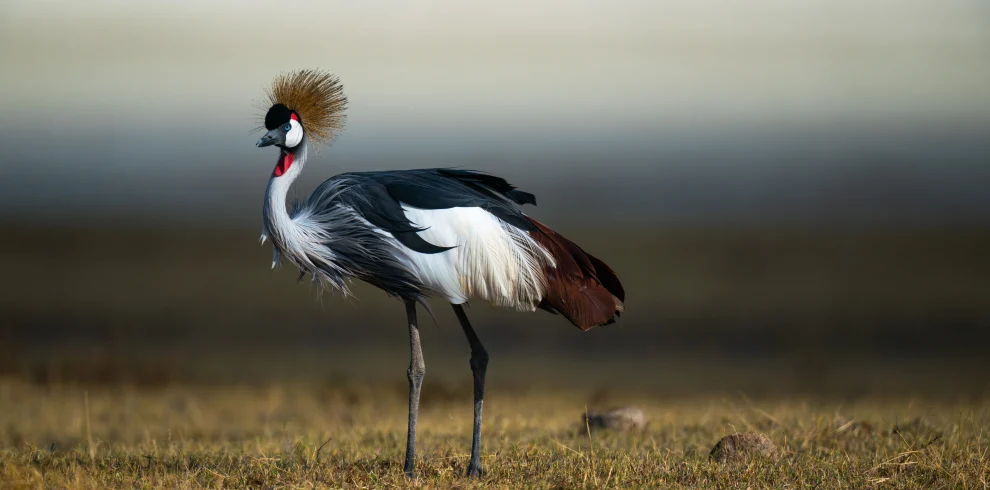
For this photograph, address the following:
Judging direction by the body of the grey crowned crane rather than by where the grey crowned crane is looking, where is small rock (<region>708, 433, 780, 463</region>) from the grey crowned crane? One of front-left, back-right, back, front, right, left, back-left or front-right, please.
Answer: back

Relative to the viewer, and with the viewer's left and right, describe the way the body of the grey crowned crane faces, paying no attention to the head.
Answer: facing to the left of the viewer

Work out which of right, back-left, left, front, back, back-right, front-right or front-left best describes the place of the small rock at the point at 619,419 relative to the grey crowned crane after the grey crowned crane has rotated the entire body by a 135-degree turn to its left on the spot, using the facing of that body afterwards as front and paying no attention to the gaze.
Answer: left
